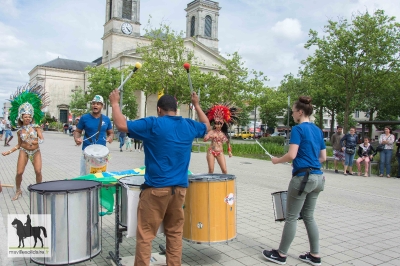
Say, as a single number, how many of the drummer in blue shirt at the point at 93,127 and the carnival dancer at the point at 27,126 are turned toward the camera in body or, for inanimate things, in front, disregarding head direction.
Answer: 2

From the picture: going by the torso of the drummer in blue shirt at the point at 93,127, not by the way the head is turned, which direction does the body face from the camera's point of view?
toward the camera

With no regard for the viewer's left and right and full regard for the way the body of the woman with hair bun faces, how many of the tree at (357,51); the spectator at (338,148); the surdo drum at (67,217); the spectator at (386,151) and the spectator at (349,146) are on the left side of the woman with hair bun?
1

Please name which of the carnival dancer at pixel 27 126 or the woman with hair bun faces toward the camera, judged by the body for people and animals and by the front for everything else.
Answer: the carnival dancer

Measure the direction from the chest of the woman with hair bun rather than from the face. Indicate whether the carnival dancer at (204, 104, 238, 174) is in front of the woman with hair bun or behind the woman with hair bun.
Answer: in front

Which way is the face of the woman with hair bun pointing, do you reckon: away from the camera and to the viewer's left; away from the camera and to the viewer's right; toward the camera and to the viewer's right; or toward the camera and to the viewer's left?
away from the camera and to the viewer's left

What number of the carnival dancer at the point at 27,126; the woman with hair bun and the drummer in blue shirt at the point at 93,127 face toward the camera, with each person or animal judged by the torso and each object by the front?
2

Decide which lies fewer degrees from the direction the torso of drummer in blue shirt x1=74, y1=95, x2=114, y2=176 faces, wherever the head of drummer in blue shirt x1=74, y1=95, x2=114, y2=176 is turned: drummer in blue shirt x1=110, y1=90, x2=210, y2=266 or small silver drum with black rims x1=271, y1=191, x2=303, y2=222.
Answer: the drummer in blue shirt

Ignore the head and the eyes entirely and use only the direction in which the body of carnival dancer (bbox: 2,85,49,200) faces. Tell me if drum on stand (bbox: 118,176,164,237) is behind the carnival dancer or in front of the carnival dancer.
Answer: in front

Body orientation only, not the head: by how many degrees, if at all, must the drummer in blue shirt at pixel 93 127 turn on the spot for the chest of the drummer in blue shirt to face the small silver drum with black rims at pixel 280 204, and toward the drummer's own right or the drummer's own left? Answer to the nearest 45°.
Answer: approximately 45° to the drummer's own left

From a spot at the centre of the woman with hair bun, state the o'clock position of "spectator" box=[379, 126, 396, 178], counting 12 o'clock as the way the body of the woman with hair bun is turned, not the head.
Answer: The spectator is roughly at 2 o'clock from the woman with hair bun.

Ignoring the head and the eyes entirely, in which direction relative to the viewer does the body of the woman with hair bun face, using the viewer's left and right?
facing away from the viewer and to the left of the viewer

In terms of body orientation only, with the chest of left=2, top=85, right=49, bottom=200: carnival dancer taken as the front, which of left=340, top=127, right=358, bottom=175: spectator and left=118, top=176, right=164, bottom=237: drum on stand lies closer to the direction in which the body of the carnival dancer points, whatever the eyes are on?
the drum on stand

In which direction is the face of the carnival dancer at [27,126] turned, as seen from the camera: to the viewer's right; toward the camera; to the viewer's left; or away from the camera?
toward the camera

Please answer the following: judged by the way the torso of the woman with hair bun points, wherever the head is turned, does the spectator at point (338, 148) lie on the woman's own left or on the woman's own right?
on the woman's own right

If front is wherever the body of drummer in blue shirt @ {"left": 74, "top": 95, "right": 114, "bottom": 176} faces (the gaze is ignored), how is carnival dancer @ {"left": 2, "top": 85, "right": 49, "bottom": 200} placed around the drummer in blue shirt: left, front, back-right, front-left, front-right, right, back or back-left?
back-right
